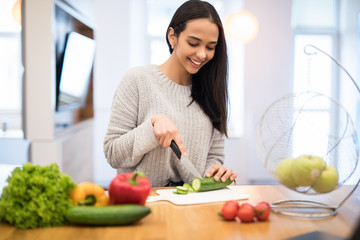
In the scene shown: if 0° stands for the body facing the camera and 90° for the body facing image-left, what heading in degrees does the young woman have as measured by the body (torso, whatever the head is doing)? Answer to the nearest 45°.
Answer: approximately 315°

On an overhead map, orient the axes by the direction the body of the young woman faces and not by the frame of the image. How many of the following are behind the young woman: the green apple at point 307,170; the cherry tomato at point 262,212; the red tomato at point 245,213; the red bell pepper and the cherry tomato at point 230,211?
0

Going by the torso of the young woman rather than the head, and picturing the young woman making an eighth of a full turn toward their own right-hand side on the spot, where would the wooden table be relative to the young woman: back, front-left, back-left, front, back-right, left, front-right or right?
front

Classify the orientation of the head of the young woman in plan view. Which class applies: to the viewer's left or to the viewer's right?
to the viewer's right

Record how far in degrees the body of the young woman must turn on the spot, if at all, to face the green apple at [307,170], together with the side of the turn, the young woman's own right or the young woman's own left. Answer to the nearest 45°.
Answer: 0° — they already face it

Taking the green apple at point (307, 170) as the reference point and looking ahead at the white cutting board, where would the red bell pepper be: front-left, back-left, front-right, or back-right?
front-left

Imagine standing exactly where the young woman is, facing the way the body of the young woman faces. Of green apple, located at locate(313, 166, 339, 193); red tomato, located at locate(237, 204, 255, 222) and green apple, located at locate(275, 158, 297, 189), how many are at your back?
0

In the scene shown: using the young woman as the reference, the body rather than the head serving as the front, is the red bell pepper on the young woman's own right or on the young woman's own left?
on the young woman's own right

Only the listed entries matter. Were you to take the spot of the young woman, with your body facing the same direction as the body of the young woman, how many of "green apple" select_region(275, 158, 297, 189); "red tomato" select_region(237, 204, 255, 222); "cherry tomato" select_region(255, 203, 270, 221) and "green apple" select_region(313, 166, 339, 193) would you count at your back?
0

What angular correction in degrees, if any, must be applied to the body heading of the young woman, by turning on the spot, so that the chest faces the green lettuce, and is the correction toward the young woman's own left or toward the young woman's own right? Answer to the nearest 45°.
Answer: approximately 90° to the young woman's own right

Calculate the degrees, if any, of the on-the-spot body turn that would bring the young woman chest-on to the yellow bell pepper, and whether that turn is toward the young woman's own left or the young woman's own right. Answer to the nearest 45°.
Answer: approximately 45° to the young woman's own right

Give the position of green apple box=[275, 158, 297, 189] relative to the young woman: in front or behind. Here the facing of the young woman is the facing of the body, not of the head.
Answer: in front

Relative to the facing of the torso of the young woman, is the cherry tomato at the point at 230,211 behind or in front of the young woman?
in front
